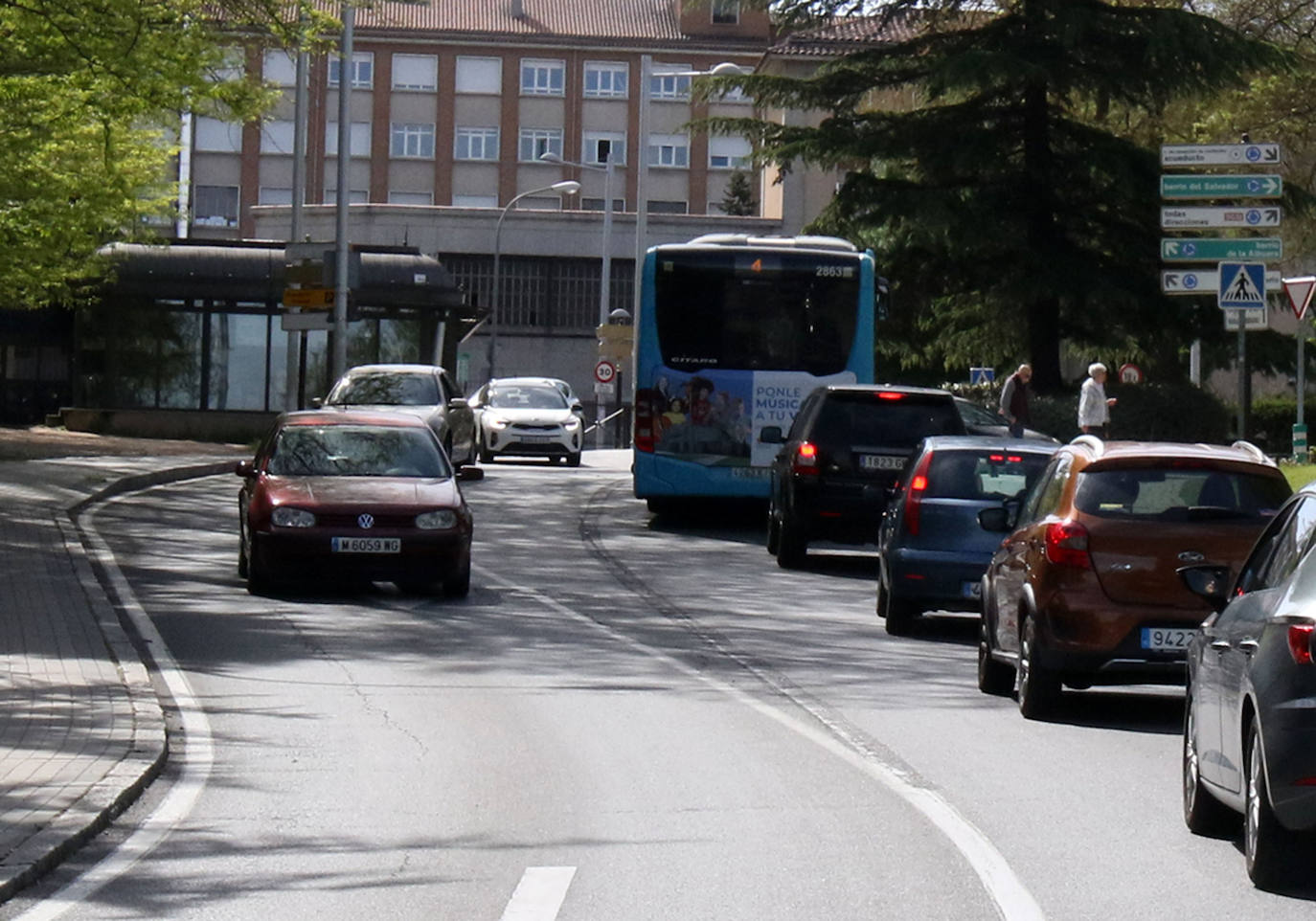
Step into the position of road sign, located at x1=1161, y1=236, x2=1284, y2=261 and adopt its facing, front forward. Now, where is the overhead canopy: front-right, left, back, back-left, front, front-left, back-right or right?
back-right

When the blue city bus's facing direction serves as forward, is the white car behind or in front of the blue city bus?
in front

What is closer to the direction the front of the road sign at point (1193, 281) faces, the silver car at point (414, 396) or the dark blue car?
the dark blue car

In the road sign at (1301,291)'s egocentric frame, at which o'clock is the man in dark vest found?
The man in dark vest is roughly at 4 o'clock from the road sign.

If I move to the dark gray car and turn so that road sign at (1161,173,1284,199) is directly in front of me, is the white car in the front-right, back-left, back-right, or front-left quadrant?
front-left

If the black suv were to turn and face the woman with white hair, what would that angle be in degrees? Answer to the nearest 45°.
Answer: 0° — it already faces them

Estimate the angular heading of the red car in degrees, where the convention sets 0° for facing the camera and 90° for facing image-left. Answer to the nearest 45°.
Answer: approximately 0°

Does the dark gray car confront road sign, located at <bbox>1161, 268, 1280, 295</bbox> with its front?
yes

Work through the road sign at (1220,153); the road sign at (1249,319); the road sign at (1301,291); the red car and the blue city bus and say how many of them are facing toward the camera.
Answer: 4

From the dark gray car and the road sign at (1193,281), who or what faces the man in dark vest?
the dark gray car

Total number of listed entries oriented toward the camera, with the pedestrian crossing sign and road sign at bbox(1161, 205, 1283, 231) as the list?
2

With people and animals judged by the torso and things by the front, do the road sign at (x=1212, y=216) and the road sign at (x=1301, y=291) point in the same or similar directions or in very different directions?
same or similar directions

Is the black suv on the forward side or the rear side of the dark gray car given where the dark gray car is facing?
on the forward side

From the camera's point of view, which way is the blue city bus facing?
away from the camera

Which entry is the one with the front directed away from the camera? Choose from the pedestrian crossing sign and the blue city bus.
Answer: the blue city bus

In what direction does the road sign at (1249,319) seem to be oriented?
toward the camera

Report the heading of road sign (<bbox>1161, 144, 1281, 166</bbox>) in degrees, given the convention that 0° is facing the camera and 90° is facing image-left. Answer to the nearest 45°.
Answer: approximately 0°

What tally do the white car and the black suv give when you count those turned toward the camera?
1
